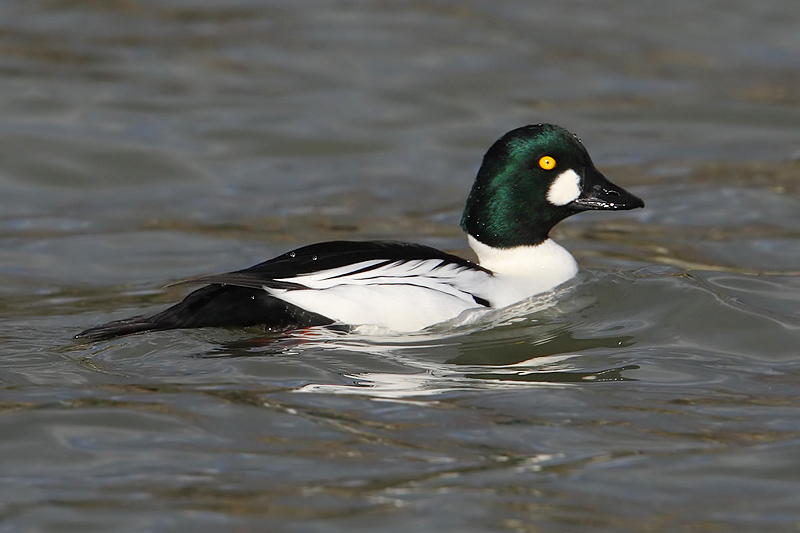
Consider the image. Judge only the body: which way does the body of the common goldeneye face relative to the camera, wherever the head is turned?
to the viewer's right
